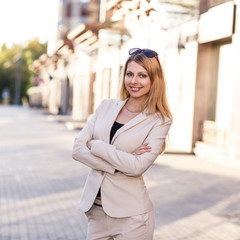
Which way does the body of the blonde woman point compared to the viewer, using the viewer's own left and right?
facing the viewer and to the left of the viewer

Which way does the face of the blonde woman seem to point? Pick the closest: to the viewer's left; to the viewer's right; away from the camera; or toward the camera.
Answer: toward the camera
